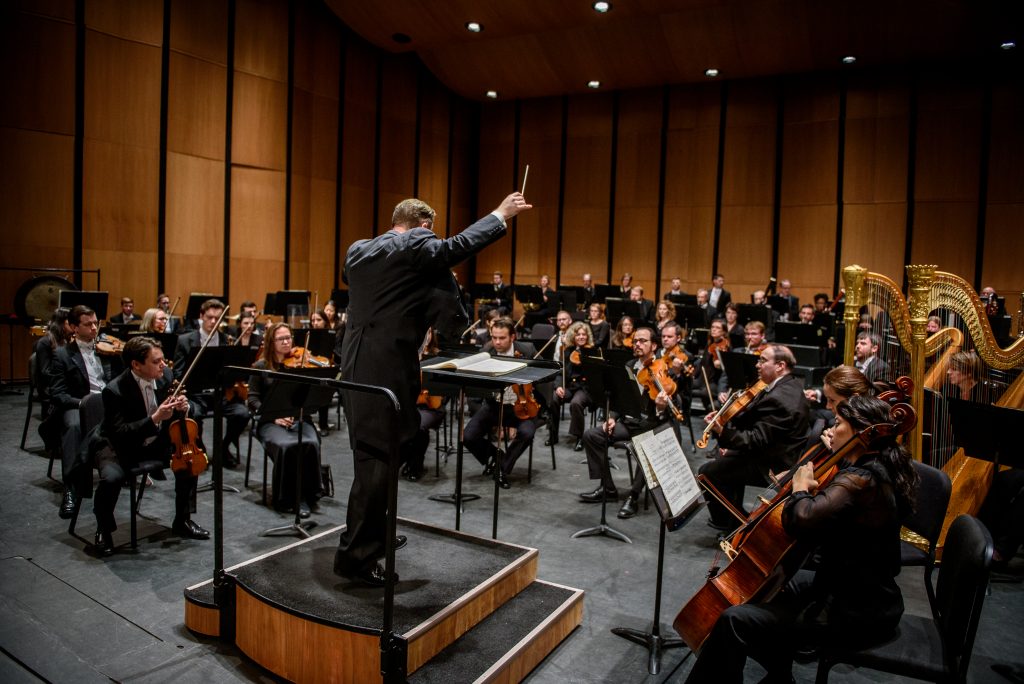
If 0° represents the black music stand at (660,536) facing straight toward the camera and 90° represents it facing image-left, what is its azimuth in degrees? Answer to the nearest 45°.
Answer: approximately 315°

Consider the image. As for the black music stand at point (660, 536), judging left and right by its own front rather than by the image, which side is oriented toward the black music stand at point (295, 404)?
back

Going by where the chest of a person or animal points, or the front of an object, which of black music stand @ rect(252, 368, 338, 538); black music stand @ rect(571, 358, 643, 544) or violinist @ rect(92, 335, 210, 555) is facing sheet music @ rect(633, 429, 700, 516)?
the violinist

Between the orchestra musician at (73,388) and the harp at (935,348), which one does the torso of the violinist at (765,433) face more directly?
the orchestra musician

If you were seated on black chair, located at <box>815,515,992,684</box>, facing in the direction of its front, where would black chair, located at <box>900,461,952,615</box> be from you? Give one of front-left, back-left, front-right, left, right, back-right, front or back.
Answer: right

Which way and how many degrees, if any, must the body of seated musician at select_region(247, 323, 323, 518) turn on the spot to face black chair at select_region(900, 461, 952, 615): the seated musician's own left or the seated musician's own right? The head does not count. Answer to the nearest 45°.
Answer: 0° — they already face it

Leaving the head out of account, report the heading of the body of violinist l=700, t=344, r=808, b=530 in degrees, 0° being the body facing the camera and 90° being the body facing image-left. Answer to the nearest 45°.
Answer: approximately 90°

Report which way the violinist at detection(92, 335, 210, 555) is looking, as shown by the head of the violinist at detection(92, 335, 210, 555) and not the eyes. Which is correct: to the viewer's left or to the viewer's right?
to the viewer's right

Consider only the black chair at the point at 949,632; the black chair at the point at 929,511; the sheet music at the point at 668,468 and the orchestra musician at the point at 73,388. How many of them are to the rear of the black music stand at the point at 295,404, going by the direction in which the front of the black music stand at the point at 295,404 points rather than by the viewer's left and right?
3

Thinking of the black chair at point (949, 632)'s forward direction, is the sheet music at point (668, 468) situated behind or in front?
in front

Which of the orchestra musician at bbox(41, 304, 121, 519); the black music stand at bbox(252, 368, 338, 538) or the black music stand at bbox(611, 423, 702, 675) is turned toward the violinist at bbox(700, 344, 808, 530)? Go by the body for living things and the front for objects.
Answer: the orchestra musician

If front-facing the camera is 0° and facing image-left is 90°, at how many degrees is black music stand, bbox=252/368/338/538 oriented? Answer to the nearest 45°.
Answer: approximately 135°

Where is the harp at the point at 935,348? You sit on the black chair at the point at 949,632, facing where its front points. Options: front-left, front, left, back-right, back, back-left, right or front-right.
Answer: right

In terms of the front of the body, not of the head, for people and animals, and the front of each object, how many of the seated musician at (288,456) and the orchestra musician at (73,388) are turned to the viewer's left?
0

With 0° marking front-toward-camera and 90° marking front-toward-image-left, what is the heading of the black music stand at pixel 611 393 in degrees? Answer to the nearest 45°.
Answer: approximately 225°

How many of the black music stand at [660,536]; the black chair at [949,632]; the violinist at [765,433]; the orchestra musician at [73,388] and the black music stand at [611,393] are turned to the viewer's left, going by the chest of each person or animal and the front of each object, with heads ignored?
2
